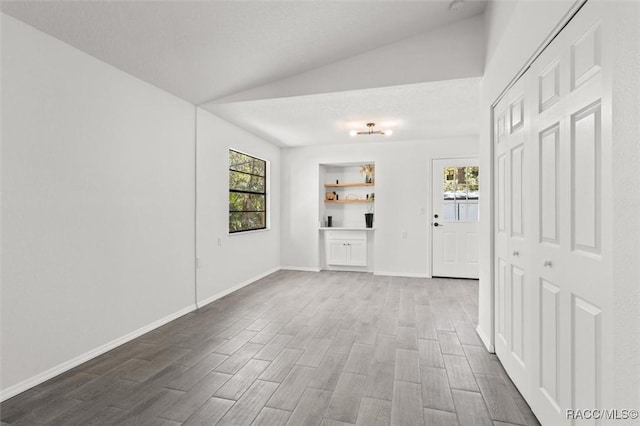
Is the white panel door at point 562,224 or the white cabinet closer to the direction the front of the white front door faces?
the white panel door

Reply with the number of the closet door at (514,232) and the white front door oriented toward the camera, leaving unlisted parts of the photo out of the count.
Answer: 1

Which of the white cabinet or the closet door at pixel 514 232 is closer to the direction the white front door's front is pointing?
the closet door

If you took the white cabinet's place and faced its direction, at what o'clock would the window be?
The window is roughly at 2 o'clock from the white cabinet.

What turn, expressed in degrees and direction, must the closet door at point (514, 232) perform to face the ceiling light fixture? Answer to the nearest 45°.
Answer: approximately 45° to its right

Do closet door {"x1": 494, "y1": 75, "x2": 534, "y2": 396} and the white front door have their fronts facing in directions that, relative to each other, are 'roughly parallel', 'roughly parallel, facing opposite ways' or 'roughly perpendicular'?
roughly perpendicular

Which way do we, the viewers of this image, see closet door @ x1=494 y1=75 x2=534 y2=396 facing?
facing to the left of the viewer

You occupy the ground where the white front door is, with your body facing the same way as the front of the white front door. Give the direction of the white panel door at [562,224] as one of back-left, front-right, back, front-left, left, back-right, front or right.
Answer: front

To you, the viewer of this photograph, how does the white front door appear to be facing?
facing the viewer

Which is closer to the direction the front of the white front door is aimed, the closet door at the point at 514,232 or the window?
the closet door

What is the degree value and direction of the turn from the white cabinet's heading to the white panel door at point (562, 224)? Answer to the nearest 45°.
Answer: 0° — it already faces it

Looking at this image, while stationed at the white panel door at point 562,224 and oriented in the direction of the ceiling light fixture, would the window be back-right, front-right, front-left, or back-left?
front-left

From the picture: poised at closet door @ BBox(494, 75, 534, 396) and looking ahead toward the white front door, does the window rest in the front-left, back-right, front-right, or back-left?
front-left

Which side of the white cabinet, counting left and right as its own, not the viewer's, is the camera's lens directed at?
front
